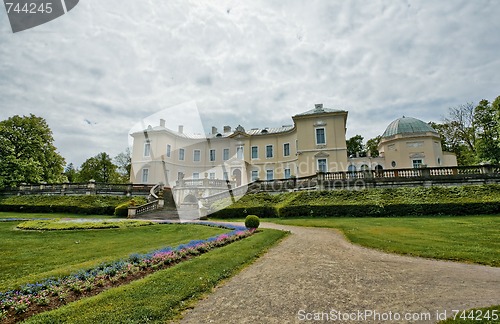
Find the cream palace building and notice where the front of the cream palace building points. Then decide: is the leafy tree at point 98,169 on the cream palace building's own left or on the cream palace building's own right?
on the cream palace building's own right

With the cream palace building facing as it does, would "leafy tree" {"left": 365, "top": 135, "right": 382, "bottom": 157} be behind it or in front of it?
behind

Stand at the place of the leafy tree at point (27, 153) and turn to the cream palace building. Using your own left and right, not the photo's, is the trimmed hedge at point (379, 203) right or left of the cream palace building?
right

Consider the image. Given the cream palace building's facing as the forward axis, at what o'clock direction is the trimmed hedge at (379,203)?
The trimmed hedge is roughly at 10 o'clock from the cream palace building.

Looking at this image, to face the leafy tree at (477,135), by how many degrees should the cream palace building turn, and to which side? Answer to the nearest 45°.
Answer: approximately 135° to its left

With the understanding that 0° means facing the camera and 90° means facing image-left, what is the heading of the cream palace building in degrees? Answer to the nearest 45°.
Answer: approximately 45°

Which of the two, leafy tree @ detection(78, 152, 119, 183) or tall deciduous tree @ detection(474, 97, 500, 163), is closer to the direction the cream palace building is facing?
the leafy tree

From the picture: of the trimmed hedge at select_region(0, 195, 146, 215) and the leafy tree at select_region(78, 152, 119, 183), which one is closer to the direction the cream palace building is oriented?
the trimmed hedge

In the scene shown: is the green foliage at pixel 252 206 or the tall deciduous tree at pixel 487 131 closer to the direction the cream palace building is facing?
the green foliage
